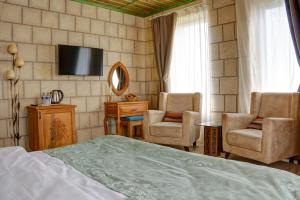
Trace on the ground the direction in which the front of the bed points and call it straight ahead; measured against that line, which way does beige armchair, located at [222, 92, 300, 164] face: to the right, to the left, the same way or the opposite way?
the opposite way

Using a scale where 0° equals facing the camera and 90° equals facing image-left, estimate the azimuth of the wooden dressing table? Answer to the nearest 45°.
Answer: approximately 315°

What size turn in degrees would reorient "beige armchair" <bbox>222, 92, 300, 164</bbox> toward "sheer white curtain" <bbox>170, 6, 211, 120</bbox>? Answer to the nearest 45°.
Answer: approximately 90° to its right

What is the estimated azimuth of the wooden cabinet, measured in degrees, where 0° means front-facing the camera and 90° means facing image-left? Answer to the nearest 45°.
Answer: approximately 315°

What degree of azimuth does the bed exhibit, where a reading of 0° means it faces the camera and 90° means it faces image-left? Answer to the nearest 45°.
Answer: approximately 225°
